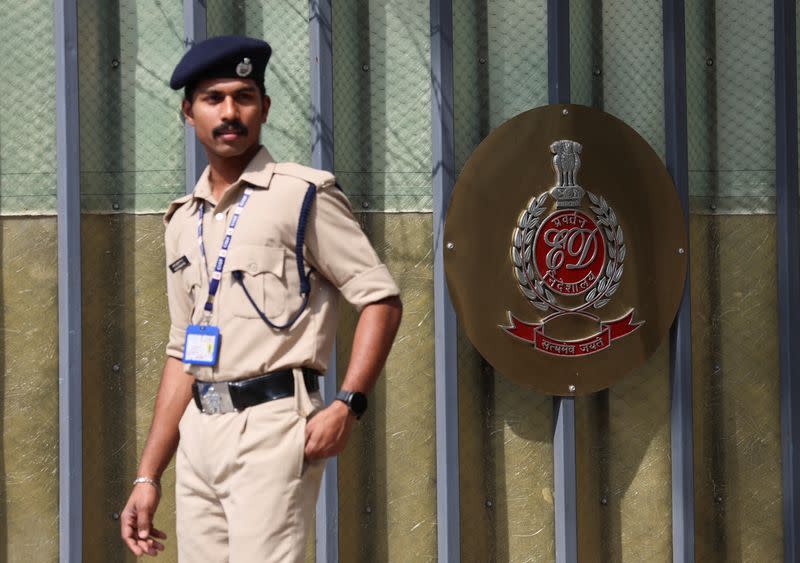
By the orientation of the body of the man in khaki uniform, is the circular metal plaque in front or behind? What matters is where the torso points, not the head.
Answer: behind

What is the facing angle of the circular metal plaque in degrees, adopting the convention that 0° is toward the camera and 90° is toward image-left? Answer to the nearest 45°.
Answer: approximately 0°
